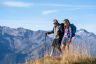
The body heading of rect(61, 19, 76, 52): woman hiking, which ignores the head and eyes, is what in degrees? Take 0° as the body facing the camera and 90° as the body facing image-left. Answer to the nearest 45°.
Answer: approximately 45°
